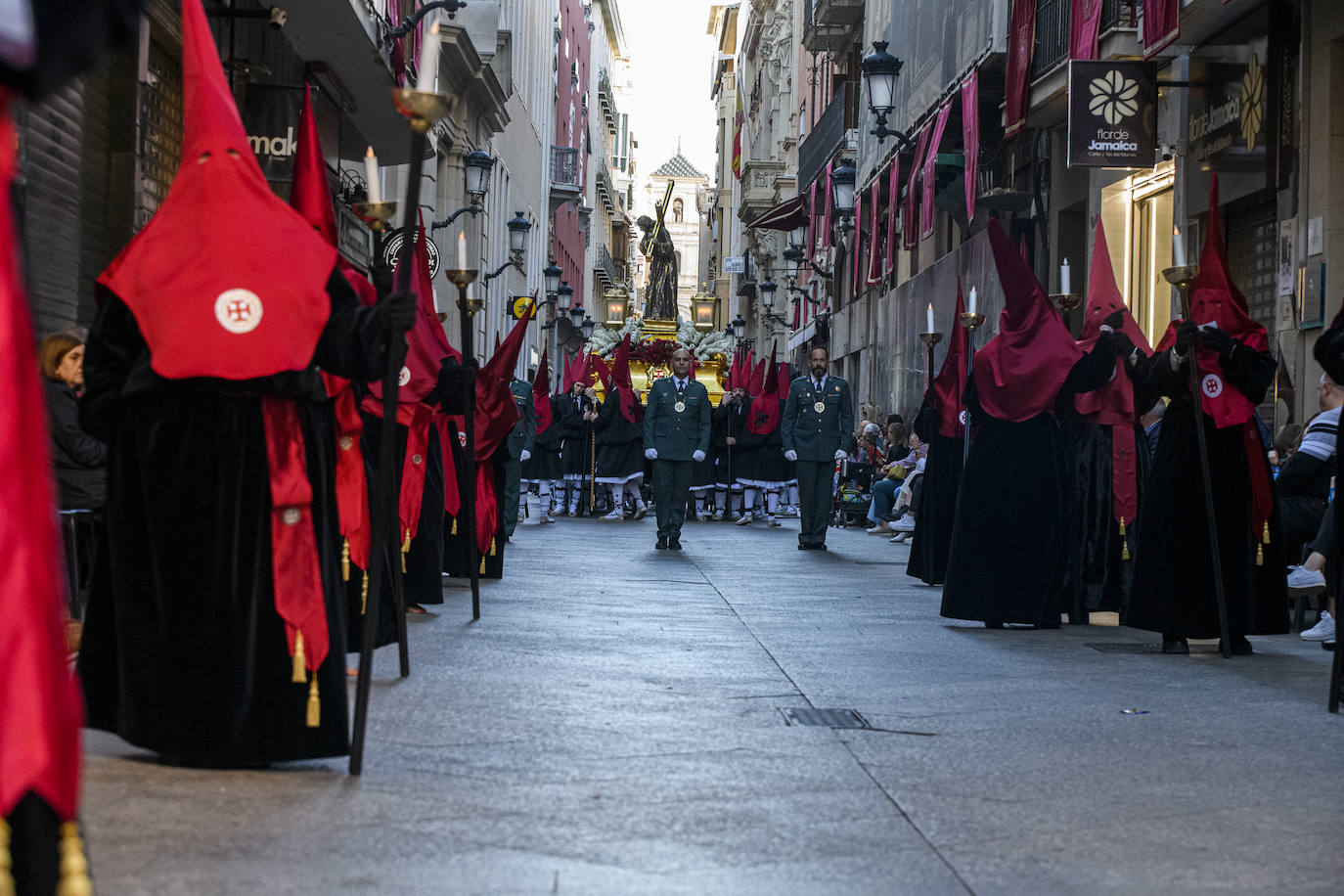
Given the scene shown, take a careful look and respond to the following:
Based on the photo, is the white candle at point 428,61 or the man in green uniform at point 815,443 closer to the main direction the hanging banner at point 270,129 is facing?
the white candle

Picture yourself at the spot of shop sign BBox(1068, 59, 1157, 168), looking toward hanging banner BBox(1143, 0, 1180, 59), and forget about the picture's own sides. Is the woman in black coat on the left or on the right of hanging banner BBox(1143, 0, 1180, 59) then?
right

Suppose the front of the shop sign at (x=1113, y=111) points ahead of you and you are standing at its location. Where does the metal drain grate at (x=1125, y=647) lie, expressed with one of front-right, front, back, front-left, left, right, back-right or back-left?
front

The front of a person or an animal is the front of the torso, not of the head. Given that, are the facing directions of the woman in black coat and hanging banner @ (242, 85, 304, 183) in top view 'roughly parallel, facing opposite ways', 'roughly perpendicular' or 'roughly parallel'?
roughly perpendicular

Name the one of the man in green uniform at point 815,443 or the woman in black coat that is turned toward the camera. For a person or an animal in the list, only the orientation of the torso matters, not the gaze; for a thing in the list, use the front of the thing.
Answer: the man in green uniform

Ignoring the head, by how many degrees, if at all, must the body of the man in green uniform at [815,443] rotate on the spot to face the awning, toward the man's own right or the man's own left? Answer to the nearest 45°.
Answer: approximately 180°

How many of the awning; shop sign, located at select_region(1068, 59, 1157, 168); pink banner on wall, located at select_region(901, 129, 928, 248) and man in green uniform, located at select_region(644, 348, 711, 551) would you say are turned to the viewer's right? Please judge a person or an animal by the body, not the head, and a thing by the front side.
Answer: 0

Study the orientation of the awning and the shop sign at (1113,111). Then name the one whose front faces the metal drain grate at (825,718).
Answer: the shop sign

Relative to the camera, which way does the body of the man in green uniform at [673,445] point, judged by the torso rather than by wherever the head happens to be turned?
toward the camera

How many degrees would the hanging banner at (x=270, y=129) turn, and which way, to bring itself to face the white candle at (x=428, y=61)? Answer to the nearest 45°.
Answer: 0° — it already faces it

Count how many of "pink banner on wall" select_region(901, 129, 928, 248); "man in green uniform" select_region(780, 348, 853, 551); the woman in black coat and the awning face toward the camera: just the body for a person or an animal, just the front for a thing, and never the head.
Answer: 1

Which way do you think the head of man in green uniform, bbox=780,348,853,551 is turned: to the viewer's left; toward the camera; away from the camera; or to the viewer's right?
toward the camera

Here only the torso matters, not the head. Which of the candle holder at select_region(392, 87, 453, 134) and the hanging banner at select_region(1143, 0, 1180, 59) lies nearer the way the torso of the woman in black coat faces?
the hanging banner

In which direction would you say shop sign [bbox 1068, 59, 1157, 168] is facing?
toward the camera

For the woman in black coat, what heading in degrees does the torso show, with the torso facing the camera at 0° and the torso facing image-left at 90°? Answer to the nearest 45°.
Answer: approximately 270°

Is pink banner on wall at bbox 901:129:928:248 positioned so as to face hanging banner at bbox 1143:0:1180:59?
no

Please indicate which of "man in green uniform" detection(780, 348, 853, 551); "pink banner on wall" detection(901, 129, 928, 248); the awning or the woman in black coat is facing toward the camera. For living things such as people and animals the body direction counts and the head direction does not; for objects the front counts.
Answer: the man in green uniform

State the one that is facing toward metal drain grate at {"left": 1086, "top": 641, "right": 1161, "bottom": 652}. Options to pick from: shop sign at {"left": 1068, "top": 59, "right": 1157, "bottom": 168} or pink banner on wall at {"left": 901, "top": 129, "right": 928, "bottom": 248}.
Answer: the shop sign
